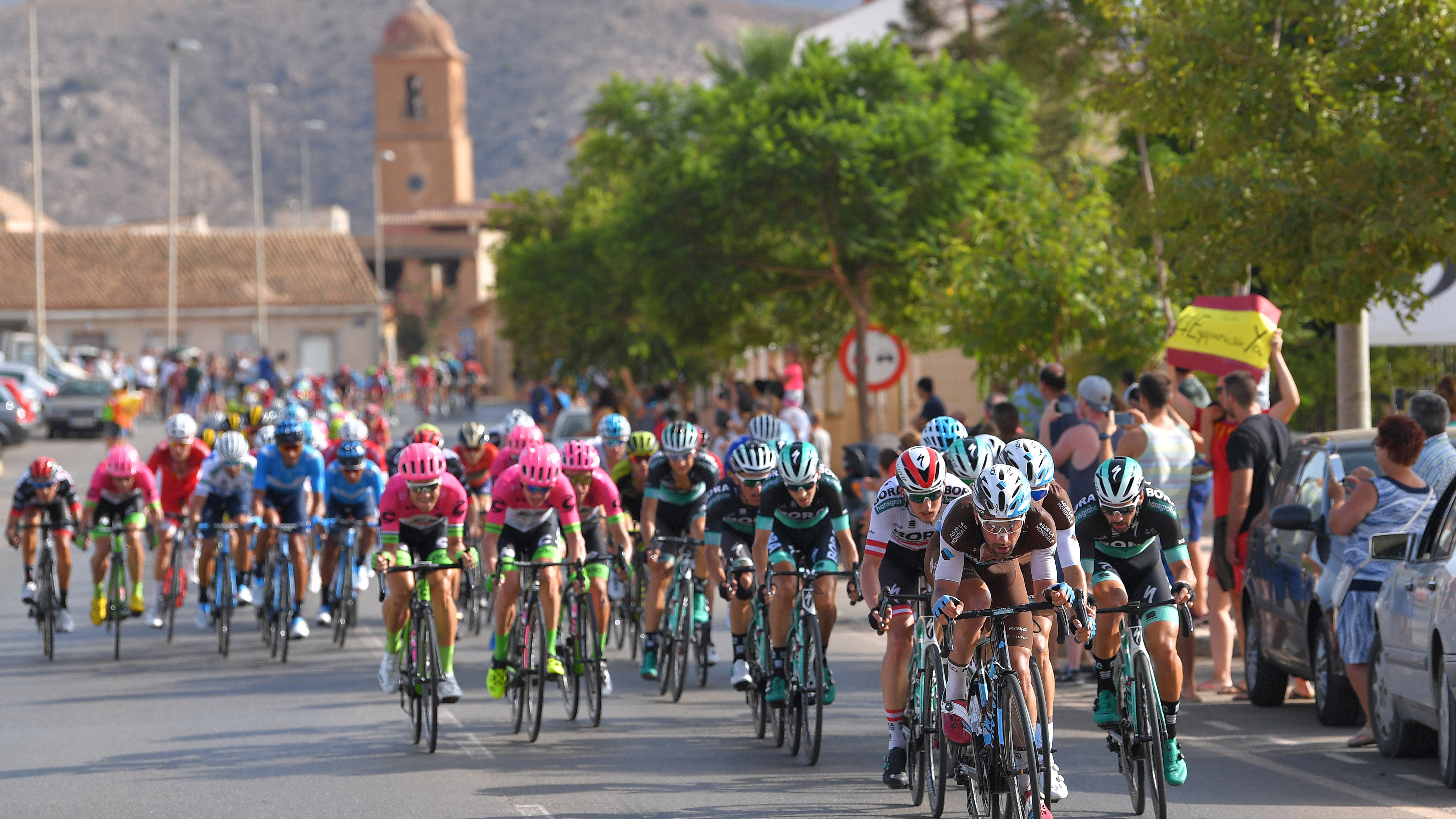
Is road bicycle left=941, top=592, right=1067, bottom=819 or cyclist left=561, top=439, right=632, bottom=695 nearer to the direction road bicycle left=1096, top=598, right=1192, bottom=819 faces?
the road bicycle

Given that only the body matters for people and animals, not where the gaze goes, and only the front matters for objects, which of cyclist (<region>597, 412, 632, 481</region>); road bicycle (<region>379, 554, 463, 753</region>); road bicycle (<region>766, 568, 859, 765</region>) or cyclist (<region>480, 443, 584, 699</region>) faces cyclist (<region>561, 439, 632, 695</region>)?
cyclist (<region>597, 412, 632, 481</region>)

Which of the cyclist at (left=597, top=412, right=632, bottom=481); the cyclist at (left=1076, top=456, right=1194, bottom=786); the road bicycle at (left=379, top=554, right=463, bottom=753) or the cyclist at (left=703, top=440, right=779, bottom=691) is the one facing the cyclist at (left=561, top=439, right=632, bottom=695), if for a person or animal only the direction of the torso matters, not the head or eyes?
the cyclist at (left=597, top=412, right=632, bottom=481)

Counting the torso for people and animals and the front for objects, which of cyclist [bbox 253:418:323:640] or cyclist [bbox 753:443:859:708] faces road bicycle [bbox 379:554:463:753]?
cyclist [bbox 253:418:323:640]

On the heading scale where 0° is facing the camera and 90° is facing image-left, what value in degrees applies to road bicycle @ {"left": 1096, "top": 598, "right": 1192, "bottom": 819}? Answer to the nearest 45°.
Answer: approximately 0°

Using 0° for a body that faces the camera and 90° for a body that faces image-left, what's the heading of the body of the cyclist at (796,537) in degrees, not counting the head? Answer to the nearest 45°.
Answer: approximately 0°

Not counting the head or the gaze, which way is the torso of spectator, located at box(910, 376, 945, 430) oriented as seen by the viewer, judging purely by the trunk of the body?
to the viewer's left

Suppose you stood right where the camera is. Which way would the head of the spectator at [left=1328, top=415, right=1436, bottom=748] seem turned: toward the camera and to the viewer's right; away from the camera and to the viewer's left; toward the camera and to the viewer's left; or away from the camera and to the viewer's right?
away from the camera and to the viewer's left
